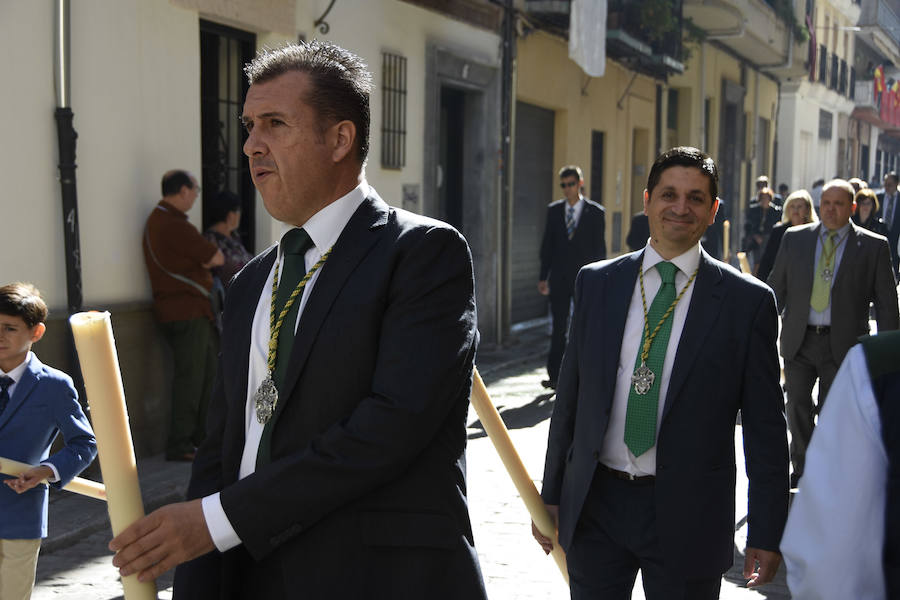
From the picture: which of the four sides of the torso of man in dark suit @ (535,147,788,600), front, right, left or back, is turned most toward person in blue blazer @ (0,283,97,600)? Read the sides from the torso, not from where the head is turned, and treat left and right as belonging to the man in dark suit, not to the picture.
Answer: right

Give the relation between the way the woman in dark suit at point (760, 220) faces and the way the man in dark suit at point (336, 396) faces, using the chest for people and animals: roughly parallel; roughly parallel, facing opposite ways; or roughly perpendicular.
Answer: roughly parallel

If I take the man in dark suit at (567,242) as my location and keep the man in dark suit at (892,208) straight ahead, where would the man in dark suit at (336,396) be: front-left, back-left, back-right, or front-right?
back-right

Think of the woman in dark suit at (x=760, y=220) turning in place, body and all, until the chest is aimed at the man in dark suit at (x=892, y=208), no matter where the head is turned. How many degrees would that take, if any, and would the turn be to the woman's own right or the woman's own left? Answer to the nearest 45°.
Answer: approximately 45° to the woman's own left

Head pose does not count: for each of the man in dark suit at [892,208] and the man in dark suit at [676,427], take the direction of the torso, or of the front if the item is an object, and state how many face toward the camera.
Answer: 2

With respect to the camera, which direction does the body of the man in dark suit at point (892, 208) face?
toward the camera

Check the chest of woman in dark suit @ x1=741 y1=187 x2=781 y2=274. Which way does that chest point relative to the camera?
toward the camera

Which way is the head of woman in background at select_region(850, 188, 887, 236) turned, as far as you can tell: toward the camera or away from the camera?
toward the camera

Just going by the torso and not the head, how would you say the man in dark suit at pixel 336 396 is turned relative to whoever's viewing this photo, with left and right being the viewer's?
facing the viewer and to the left of the viewer

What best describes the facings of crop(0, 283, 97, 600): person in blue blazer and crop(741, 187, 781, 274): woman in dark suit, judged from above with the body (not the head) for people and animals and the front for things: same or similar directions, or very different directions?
same or similar directions

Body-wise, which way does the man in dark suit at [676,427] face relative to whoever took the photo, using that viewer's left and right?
facing the viewer

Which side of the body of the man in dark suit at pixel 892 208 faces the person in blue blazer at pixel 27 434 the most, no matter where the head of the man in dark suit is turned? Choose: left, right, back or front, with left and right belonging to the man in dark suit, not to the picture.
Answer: front

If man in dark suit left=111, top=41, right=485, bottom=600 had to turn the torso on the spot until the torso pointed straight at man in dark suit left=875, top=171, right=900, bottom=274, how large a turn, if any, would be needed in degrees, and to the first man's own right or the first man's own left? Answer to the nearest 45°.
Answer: approximately 180°

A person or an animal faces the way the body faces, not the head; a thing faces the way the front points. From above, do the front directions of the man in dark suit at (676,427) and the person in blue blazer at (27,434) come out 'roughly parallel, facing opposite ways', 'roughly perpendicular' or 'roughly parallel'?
roughly parallel
